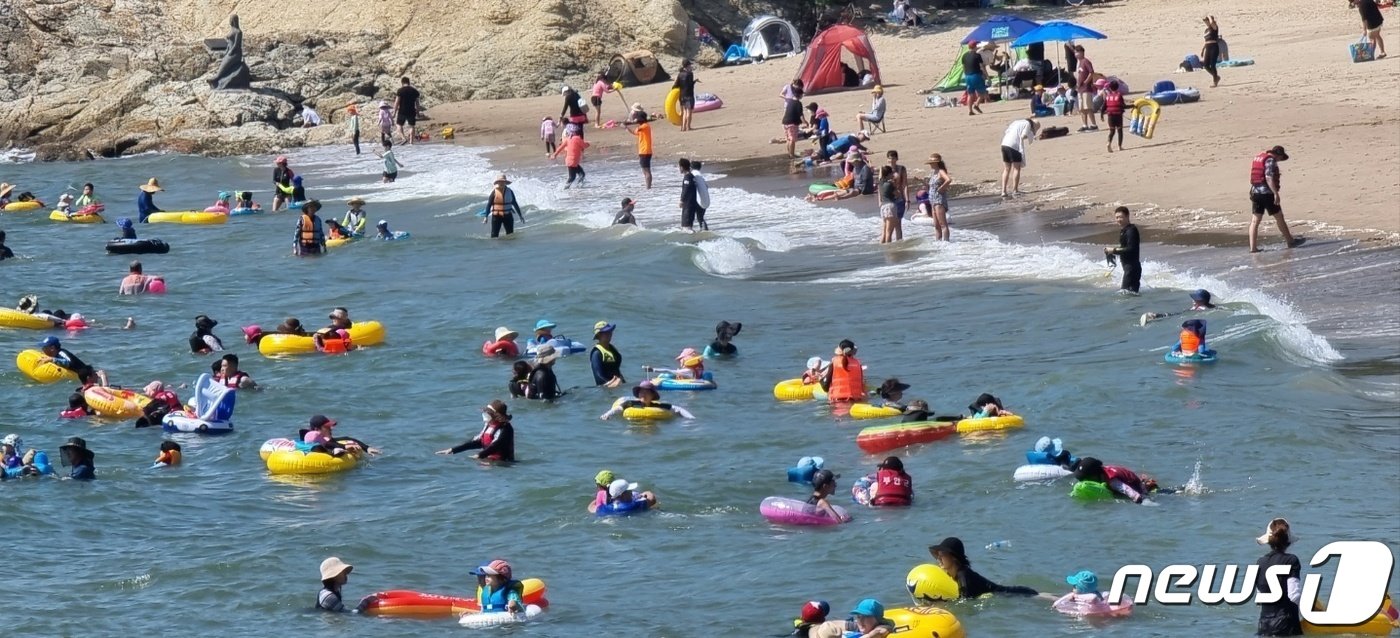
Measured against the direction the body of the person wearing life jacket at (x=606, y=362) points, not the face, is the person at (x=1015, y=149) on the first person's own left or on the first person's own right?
on the first person's own left

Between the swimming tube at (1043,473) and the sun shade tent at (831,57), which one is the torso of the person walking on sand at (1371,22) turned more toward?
the sun shade tent

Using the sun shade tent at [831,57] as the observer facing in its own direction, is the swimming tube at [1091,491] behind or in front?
in front

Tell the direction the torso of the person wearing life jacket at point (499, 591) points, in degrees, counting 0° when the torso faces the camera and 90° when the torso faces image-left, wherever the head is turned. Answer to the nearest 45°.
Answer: approximately 45°

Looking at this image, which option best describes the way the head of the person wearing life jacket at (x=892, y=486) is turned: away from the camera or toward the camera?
away from the camera

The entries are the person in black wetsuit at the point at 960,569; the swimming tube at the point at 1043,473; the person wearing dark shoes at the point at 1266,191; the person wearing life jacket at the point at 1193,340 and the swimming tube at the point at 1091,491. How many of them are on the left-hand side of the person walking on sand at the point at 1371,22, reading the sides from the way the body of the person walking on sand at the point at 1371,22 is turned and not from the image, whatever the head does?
5

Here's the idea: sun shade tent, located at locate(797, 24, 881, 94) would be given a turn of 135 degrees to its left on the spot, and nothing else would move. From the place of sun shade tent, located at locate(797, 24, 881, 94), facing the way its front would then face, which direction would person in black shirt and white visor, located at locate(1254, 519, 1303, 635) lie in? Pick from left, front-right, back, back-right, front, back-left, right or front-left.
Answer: back

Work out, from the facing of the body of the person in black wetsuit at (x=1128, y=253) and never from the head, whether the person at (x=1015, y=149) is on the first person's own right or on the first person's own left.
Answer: on the first person's own right

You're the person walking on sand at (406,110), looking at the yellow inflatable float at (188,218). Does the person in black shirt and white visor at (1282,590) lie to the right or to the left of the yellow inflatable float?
left

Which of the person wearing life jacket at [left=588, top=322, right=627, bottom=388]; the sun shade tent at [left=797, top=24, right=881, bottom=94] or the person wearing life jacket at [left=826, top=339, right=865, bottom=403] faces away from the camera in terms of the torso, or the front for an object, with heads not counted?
the person wearing life jacket at [left=826, top=339, right=865, bottom=403]

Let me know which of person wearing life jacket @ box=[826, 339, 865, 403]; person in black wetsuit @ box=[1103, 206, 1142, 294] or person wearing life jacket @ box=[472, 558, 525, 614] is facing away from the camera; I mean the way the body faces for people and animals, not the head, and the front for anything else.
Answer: person wearing life jacket @ box=[826, 339, 865, 403]

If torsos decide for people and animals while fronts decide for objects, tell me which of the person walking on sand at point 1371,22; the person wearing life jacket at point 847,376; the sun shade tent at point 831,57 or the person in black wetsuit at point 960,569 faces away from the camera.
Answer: the person wearing life jacket
